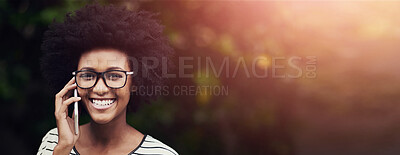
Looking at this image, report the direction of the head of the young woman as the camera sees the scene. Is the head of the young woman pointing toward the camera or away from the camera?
toward the camera

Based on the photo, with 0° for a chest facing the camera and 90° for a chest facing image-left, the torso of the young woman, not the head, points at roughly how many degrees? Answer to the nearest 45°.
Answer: approximately 0°
